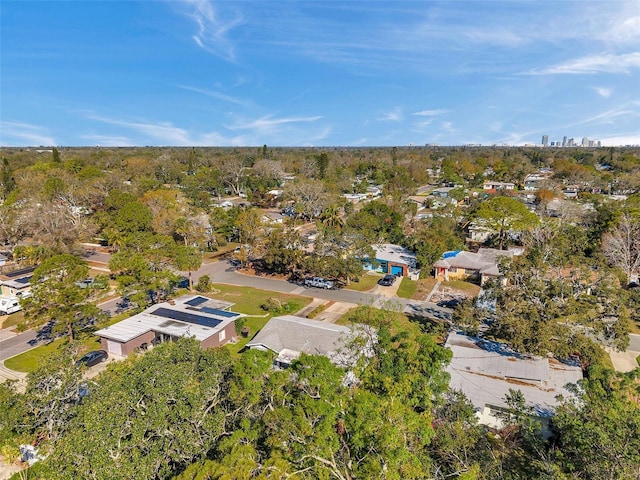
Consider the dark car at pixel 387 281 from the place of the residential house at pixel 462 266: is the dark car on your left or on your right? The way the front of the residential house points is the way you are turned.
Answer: on your right

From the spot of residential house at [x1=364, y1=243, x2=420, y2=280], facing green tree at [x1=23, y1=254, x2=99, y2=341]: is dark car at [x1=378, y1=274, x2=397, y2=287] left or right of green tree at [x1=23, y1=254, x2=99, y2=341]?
left

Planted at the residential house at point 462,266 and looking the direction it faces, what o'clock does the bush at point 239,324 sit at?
The bush is roughly at 1 o'clock from the residential house.

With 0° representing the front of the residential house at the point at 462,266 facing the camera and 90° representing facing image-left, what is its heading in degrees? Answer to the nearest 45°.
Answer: approximately 0°

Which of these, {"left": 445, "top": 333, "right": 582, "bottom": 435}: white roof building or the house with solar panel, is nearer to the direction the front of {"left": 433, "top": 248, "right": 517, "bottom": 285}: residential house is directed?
the white roof building

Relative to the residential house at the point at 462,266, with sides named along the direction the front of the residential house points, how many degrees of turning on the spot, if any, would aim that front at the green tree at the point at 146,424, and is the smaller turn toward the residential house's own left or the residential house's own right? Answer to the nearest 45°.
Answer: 0° — it already faces it

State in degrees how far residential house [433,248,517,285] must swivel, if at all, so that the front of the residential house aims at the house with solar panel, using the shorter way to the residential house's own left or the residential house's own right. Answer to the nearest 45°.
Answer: approximately 45° to the residential house's own right

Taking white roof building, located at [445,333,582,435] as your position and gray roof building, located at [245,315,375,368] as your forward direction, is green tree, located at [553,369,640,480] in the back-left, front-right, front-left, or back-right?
back-left

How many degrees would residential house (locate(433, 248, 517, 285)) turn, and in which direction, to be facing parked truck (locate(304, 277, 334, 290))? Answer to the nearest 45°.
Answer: approximately 45° to its right

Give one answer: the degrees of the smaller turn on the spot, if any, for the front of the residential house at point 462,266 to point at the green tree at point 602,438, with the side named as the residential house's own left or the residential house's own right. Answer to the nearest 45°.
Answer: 0° — it already faces it

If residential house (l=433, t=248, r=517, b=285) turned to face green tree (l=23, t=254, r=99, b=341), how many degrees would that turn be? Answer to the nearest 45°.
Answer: approximately 45° to its right

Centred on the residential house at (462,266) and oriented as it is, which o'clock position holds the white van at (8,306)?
The white van is roughly at 2 o'clock from the residential house.
